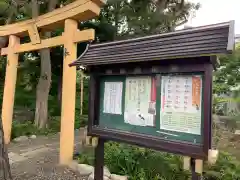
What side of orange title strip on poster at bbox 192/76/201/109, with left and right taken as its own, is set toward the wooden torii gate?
right

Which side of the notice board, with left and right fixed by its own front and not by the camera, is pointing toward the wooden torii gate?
right

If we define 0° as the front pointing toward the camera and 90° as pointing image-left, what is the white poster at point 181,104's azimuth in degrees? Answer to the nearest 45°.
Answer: approximately 45°

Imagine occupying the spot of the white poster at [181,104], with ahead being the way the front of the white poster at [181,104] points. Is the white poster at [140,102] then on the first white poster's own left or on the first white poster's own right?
on the first white poster's own right

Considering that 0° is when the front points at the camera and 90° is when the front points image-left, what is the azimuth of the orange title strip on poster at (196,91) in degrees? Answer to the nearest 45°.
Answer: approximately 45°

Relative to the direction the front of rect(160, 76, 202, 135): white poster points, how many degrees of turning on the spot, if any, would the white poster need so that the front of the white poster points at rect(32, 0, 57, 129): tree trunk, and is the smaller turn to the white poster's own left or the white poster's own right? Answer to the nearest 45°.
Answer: approximately 90° to the white poster's own right

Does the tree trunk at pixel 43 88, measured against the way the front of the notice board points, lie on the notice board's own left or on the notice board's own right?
on the notice board's own right
